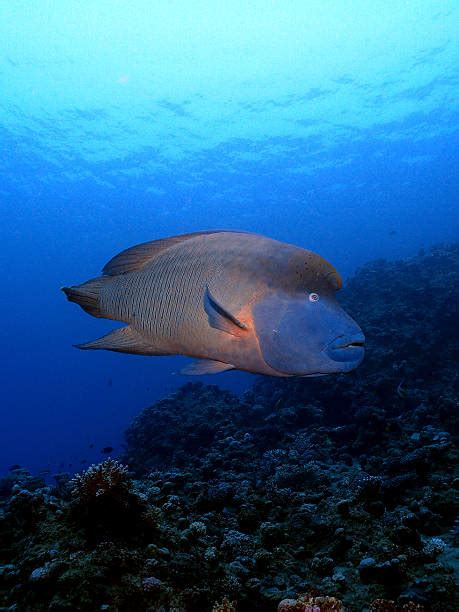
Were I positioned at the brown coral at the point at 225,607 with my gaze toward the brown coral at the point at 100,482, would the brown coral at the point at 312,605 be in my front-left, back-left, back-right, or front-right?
back-right

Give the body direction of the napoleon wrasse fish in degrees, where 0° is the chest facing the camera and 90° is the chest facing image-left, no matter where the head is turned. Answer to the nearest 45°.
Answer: approximately 270°
